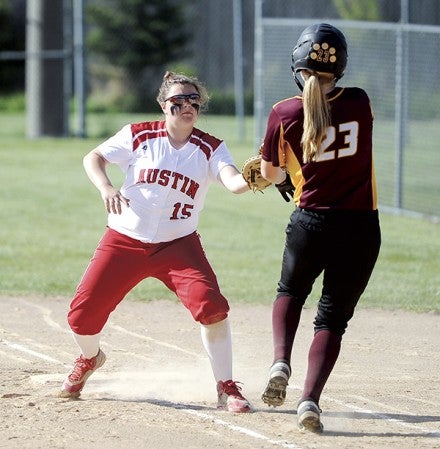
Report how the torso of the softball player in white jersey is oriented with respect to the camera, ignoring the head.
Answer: toward the camera

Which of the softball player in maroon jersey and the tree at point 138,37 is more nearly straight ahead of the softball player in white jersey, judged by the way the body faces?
the softball player in maroon jersey

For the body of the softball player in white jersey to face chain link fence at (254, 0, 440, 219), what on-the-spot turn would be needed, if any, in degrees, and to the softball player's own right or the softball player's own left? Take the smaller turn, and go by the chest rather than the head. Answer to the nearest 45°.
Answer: approximately 180°

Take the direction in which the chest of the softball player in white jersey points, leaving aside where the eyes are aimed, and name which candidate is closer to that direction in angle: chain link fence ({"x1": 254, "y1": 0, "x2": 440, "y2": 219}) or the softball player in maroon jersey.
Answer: the softball player in maroon jersey

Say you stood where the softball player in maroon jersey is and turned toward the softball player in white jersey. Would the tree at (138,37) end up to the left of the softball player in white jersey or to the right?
right

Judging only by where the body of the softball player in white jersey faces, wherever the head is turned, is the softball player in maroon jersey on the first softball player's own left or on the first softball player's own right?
on the first softball player's own left

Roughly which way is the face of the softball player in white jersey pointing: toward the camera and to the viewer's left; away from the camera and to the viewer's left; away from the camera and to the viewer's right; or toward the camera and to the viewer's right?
toward the camera and to the viewer's right

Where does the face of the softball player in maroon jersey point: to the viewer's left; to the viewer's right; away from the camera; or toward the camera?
away from the camera

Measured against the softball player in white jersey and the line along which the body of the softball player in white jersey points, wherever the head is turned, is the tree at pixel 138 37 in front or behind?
behind
